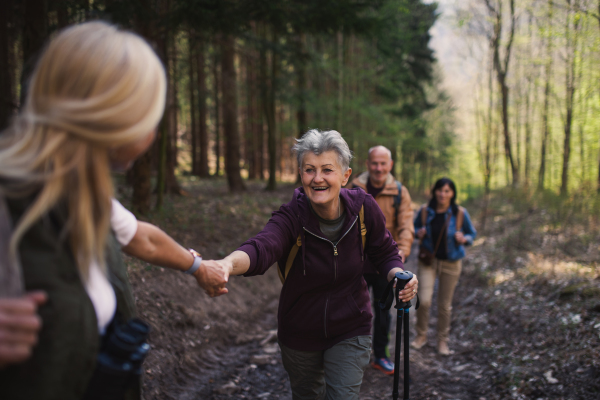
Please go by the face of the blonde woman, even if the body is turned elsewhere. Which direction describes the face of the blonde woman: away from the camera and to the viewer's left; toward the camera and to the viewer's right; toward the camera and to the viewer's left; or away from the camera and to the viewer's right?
away from the camera and to the viewer's right

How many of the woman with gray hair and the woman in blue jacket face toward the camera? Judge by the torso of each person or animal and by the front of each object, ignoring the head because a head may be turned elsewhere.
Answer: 2

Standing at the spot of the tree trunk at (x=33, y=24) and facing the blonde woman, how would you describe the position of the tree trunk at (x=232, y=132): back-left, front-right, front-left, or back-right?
back-left

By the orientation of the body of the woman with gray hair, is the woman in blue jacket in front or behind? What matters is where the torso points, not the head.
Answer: behind

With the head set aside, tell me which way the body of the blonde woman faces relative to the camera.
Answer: to the viewer's right

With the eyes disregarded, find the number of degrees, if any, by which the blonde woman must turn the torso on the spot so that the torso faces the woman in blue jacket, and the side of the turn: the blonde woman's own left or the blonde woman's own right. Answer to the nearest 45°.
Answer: approximately 45° to the blonde woman's own left

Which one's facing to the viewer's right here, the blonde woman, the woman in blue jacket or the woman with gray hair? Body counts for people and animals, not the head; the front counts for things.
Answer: the blonde woman

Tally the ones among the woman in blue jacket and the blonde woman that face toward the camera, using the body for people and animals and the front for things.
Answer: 1

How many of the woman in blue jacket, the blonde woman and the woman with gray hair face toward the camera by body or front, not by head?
2

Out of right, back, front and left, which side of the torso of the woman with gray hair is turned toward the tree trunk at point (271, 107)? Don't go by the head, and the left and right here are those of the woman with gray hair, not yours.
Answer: back

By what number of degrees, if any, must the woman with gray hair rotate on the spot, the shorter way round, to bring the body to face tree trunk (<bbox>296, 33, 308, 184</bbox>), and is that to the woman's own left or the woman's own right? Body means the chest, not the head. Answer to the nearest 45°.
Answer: approximately 180°

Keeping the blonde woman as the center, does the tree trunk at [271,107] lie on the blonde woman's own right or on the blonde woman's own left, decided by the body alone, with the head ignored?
on the blonde woman's own left
